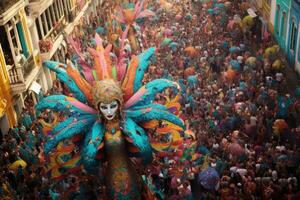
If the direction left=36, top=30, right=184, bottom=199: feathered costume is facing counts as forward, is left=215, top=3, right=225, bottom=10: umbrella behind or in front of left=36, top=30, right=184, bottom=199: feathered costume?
behind

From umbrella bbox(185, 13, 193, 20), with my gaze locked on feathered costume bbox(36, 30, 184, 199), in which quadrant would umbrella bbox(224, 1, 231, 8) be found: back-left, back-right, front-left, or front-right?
back-left

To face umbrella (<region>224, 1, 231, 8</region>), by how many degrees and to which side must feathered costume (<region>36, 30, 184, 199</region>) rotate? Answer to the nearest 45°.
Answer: approximately 135° to its left

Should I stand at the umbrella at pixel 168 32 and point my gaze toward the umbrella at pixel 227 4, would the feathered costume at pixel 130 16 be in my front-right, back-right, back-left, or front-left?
back-left

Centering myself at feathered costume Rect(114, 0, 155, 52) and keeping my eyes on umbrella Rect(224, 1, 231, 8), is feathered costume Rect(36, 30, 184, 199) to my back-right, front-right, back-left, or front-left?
back-right

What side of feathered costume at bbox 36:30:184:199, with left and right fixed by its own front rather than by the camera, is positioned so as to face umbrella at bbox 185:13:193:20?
back

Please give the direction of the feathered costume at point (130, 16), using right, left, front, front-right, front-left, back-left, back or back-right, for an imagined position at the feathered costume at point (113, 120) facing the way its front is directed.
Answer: back

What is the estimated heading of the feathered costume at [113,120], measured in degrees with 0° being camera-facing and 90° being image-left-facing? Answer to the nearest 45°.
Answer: approximately 0°
